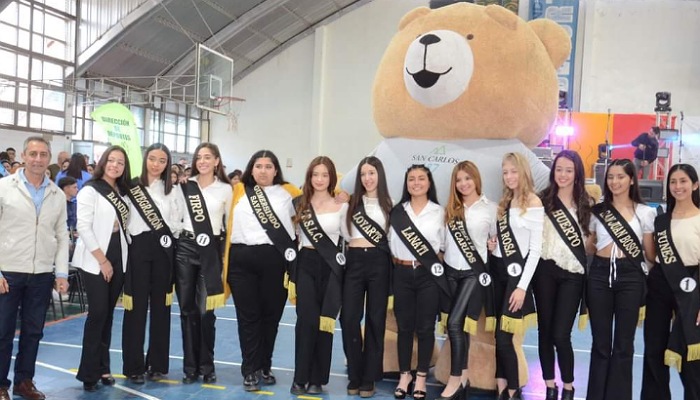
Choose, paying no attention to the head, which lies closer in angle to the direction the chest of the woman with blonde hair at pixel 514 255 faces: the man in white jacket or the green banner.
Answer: the man in white jacket

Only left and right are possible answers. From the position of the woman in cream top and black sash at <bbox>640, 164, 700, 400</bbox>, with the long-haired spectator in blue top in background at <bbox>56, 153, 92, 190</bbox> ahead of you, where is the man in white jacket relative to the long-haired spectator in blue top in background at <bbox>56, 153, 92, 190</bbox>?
left

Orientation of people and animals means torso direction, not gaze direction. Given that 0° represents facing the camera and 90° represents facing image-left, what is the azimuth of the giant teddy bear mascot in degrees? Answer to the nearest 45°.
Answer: approximately 45°

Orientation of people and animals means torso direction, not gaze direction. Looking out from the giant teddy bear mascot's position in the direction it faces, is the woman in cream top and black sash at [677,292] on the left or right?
on its left

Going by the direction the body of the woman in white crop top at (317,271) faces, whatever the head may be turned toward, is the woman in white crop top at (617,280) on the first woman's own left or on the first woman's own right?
on the first woman's own left

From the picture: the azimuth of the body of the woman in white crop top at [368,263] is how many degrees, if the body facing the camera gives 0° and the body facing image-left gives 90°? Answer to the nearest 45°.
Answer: approximately 0°

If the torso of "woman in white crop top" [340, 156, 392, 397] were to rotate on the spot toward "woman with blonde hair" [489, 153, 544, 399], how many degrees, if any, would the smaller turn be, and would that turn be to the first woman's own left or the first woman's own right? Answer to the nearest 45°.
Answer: approximately 90° to the first woman's own left

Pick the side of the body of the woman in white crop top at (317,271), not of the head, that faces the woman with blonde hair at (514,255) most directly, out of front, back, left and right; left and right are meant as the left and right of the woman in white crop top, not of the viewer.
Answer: left

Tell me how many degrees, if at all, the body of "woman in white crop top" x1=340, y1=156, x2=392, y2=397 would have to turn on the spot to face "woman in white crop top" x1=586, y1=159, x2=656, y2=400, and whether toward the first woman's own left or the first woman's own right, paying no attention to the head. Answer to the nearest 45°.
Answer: approximately 90° to the first woman's own left

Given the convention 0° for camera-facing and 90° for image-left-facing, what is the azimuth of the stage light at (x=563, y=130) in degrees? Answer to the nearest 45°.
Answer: approximately 0°
